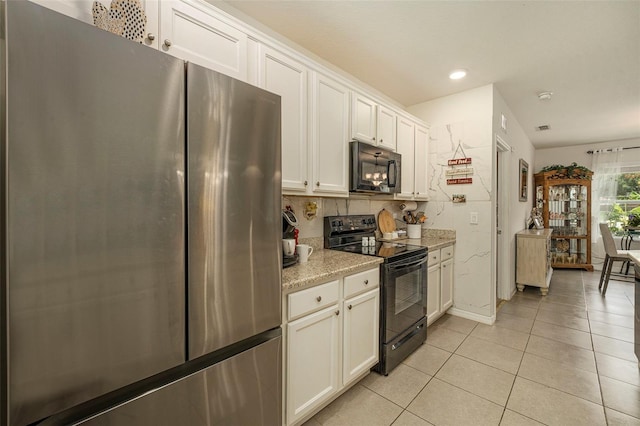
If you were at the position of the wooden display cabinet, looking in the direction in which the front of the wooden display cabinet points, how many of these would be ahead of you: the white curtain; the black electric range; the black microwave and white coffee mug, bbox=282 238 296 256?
3

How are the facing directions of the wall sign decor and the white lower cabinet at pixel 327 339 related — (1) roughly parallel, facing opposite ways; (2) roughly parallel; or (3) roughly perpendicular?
roughly perpendicular

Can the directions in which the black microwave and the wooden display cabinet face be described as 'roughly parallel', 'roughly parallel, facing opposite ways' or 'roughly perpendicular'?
roughly perpendicular

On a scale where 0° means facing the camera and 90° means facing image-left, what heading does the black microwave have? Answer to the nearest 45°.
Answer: approximately 315°

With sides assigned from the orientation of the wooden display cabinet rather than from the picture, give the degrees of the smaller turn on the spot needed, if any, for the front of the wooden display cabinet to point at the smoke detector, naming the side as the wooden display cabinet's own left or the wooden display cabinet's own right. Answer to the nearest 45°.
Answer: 0° — it already faces it

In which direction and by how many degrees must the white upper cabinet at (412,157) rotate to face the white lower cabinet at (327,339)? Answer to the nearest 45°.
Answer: approximately 45° to its right

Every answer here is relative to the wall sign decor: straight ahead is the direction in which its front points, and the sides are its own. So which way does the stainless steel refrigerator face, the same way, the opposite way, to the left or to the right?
to the left

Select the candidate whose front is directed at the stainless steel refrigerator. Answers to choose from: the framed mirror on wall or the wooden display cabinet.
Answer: the wooden display cabinet

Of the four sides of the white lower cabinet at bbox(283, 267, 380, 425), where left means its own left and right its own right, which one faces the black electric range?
left

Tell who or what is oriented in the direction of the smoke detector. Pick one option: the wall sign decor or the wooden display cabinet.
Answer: the wooden display cabinet

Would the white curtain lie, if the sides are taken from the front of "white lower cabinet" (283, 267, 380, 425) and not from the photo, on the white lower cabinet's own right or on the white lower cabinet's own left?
on the white lower cabinet's own left

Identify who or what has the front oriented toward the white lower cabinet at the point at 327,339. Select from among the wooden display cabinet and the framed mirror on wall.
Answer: the wooden display cabinet
